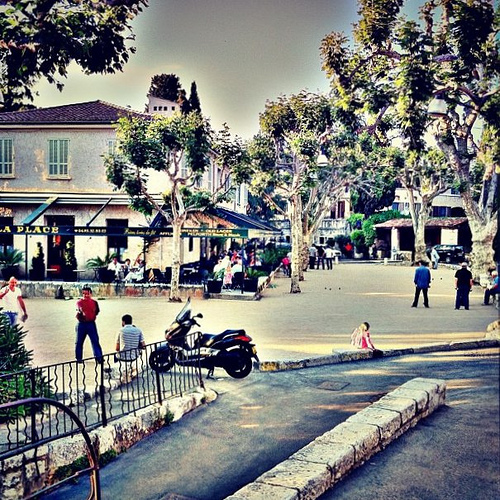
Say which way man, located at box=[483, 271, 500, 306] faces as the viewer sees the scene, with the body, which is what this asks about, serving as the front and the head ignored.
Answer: to the viewer's left

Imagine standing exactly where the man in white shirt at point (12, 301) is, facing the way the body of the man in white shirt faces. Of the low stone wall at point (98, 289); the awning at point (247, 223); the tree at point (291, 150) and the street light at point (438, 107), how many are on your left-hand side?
4

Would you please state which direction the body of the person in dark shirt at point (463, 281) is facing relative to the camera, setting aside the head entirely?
away from the camera

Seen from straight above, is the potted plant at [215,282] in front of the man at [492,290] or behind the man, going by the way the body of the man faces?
in front

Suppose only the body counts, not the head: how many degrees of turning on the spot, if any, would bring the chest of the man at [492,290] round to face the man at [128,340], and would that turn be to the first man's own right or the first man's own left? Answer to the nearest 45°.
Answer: approximately 45° to the first man's own left

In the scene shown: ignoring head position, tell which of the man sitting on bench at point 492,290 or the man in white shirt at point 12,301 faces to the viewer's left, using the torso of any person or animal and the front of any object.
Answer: the man sitting on bench

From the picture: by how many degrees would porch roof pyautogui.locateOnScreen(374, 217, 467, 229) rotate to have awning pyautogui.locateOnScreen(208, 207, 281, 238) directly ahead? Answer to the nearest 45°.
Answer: approximately 90° to its right

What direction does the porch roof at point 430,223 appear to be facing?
toward the camera

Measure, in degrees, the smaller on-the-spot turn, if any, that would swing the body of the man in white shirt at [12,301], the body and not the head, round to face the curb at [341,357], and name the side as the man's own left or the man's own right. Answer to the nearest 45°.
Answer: approximately 90° to the man's own left

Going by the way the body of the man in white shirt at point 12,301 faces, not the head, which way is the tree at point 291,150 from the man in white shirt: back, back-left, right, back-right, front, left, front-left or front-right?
left
